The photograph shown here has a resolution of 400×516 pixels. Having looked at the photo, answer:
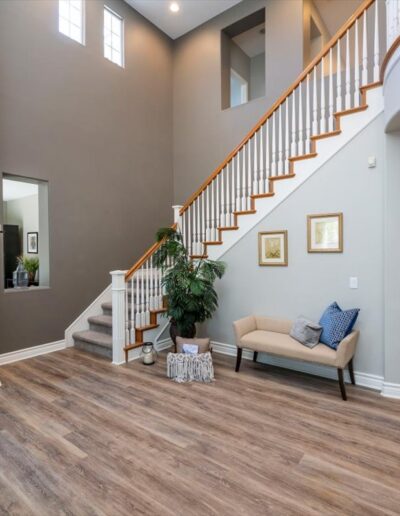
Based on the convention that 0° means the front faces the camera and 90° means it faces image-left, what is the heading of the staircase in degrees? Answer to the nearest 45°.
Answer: approximately 45°

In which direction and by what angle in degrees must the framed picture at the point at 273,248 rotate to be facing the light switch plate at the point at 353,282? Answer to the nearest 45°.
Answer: approximately 90° to its left

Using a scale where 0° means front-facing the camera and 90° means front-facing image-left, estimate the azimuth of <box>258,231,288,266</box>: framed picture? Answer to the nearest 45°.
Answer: approximately 45°

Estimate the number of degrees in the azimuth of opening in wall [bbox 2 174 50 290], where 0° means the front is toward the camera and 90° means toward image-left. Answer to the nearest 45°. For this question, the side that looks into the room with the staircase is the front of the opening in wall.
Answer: approximately 315°

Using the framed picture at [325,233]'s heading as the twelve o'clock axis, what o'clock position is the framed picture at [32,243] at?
the framed picture at [32,243] is roughly at 2 o'clock from the framed picture at [325,233].

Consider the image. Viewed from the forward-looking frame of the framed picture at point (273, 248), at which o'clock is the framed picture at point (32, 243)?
the framed picture at point (32, 243) is roughly at 2 o'clock from the framed picture at point (273, 248).

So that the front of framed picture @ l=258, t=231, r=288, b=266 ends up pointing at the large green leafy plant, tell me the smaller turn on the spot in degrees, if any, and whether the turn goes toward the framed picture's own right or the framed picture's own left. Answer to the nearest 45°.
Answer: approximately 45° to the framed picture's own right
